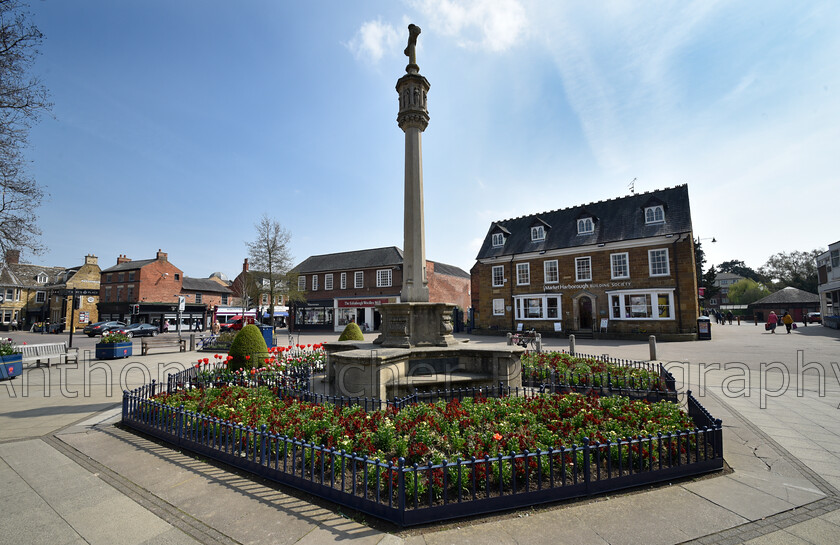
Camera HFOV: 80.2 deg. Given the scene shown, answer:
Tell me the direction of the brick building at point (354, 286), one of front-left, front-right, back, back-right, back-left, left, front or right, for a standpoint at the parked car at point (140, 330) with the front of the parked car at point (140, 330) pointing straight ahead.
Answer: back

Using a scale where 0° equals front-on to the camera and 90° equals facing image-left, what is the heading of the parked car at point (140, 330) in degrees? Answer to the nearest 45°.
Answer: approximately 90°

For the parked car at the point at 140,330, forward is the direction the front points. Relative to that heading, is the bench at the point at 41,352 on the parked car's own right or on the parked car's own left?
on the parked car's own left

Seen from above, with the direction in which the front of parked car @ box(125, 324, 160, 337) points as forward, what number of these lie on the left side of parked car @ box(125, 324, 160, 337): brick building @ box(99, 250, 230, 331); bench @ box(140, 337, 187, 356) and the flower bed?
2

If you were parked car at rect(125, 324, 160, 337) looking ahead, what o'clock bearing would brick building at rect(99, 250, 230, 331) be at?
The brick building is roughly at 3 o'clock from the parked car.

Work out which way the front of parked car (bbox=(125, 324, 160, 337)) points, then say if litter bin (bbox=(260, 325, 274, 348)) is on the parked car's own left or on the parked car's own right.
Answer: on the parked car's own left

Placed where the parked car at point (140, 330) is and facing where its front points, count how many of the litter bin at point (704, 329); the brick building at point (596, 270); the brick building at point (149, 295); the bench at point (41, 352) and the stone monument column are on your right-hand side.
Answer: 1

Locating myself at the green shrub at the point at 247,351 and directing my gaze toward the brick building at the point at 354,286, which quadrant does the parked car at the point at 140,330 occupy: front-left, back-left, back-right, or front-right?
front-left

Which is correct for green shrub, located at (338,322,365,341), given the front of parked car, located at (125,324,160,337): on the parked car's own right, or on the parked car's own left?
on the parked car's own left

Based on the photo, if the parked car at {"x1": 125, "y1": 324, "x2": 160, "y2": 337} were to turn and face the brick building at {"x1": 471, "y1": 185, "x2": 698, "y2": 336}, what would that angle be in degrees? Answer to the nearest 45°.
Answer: approximately 135° to its left
